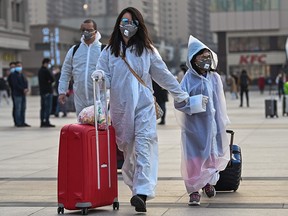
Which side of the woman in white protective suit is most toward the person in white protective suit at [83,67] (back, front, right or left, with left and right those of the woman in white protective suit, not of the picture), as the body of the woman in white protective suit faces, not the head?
back

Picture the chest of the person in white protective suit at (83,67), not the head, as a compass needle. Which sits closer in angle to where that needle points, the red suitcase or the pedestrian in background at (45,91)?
the red suitcase

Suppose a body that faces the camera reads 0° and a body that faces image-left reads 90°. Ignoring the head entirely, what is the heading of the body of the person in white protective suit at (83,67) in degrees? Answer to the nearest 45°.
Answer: approximately 0°
